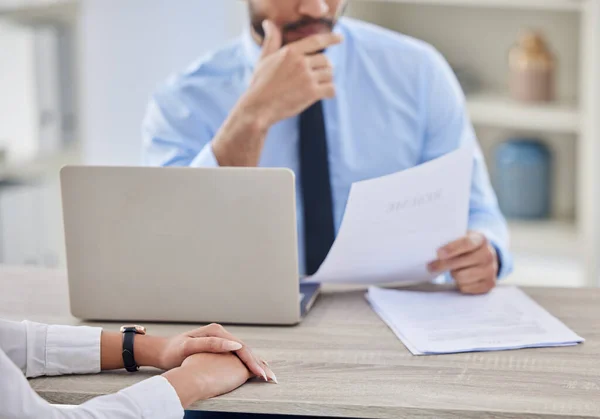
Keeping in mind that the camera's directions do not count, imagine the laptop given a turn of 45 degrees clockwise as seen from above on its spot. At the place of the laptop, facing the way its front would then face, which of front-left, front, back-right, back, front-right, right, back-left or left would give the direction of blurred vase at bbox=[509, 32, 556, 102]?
front

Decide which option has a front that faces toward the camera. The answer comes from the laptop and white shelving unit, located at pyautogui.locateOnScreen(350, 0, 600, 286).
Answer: the white shelving unit

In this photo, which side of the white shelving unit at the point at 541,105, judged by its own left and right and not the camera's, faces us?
front

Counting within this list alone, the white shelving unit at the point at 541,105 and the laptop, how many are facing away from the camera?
1

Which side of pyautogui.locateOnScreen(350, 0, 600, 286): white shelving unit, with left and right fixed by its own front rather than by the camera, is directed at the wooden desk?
front

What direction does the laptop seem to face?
away from the camera

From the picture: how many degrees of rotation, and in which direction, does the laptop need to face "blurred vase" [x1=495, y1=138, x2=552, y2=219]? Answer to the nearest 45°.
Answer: approximately 45° to its right

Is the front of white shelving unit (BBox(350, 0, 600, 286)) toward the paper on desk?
yes

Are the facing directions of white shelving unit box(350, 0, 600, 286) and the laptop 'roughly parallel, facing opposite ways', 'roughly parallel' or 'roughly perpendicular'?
roughly parallel, facing opposite ways

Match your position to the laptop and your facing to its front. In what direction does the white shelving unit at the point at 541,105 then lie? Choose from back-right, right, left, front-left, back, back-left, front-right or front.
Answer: front-right
